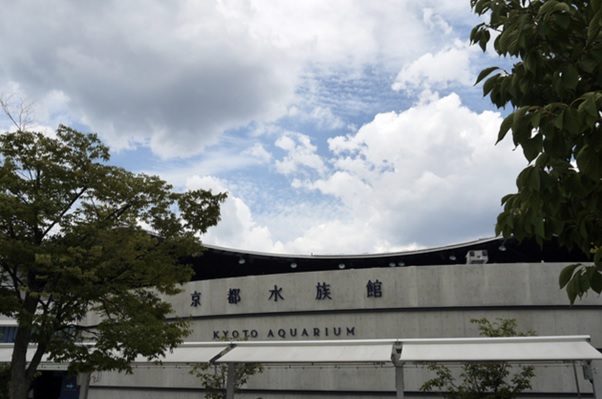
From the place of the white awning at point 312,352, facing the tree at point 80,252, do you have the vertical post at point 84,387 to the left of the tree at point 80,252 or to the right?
right

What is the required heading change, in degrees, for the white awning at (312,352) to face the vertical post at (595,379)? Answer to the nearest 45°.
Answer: approximately 90° to its left

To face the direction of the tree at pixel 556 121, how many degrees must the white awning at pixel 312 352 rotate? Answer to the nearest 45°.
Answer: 0° — it already faces it

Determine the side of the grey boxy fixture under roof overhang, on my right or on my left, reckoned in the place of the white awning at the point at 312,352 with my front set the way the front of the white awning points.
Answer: on my left

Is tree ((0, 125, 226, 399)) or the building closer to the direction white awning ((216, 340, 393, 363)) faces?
the tree

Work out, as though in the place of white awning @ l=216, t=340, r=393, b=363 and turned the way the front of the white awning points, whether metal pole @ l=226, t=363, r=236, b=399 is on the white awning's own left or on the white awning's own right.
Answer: on the white awning's own right

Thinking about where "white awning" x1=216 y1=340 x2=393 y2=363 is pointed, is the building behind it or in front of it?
behind

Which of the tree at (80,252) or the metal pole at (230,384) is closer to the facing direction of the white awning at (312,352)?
the tree

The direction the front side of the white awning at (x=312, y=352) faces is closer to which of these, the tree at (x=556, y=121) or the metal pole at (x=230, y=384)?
the tree

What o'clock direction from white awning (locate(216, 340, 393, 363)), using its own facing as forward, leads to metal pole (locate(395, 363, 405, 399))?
The metal pole is roughly at 10 o'clock from the white awning.

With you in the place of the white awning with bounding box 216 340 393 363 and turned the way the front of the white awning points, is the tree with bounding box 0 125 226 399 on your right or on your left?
on your right

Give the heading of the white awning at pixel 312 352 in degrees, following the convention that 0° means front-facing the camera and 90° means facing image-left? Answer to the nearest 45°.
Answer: approximately 0°
